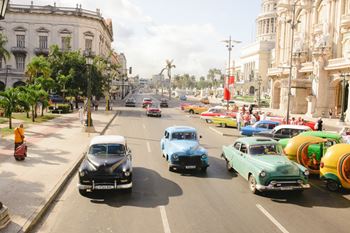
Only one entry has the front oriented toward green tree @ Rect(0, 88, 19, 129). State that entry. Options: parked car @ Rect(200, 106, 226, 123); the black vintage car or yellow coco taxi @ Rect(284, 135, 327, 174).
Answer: the parked car

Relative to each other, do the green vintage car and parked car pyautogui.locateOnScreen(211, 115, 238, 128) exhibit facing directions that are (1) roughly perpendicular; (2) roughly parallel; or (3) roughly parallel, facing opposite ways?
roughly perpendicular

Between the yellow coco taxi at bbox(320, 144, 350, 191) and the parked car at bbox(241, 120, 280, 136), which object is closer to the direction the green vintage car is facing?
the yellow coco taxi

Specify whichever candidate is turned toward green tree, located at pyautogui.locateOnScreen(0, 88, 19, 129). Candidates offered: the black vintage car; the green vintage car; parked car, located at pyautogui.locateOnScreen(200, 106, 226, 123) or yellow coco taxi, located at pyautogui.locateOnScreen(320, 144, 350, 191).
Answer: the parked car

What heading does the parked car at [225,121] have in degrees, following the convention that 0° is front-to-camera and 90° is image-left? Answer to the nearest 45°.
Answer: approximately 45°

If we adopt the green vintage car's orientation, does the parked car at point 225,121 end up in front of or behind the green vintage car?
behind

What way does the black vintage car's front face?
toward the camera

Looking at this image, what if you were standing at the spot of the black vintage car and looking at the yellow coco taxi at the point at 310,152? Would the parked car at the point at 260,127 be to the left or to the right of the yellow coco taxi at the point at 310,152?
left

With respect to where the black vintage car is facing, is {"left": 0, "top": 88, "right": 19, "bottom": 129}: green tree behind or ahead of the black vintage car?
behind

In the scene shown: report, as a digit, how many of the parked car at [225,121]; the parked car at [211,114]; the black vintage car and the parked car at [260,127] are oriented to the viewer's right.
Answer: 0

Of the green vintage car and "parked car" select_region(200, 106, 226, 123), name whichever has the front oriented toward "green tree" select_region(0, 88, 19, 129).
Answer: the parked car

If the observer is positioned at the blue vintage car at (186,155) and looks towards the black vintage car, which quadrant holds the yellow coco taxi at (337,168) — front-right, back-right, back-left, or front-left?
back-left

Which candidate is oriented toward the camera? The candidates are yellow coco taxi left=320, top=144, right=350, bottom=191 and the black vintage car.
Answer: the black vintage car

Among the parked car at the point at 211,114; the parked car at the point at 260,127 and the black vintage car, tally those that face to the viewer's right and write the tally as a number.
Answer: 0

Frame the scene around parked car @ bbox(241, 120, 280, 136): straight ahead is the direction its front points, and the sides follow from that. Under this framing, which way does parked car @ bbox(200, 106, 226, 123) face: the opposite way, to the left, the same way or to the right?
the same way

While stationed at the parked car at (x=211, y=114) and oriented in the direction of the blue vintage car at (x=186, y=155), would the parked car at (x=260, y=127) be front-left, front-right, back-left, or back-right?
front-left
